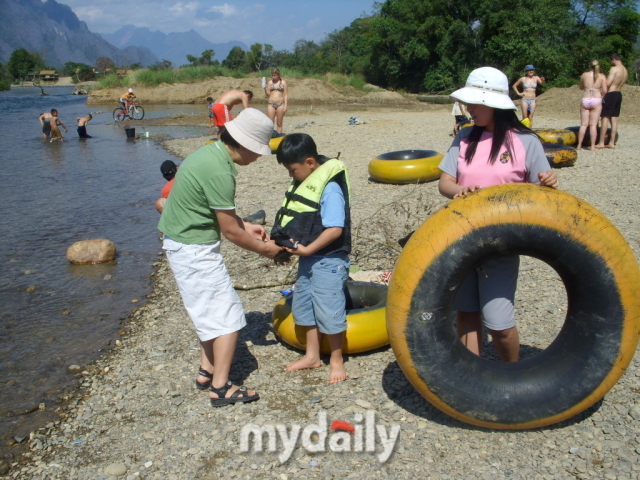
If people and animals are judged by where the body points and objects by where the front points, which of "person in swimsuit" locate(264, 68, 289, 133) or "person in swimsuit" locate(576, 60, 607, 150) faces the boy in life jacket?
"person in swimsuit" locate(264, 68, 289, 133)

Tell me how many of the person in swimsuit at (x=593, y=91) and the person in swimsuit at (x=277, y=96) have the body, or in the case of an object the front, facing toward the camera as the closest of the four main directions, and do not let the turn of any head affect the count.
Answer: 1

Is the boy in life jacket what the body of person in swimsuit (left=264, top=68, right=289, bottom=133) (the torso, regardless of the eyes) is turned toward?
yes

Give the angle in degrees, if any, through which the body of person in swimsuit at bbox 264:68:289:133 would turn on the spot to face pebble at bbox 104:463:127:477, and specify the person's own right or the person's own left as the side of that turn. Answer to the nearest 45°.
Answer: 0° — they already face it

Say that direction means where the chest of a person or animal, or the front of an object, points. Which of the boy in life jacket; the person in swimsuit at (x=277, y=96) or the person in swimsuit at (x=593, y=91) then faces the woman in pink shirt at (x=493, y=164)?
the person in swimsuit at (x=277, y=96)

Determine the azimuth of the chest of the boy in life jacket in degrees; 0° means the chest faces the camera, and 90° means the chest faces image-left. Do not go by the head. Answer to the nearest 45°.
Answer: approximately 45°

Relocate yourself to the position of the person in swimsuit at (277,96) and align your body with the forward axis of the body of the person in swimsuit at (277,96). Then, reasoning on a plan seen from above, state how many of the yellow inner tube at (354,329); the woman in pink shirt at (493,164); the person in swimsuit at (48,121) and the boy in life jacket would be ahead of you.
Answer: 3

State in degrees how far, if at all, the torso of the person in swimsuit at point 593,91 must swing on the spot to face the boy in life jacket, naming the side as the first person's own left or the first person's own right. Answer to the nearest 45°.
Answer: approximately 180°

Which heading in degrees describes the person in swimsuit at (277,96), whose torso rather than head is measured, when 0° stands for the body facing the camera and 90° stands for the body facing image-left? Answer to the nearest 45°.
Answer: approximately 0°

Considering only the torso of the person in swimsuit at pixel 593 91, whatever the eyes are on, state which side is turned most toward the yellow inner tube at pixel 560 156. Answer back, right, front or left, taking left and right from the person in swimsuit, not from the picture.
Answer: back

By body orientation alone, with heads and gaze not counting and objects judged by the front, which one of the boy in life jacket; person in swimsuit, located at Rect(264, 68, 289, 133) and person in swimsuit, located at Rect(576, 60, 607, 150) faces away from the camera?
person in swimsuit, located at Rect(576, 60, 607, 150)
